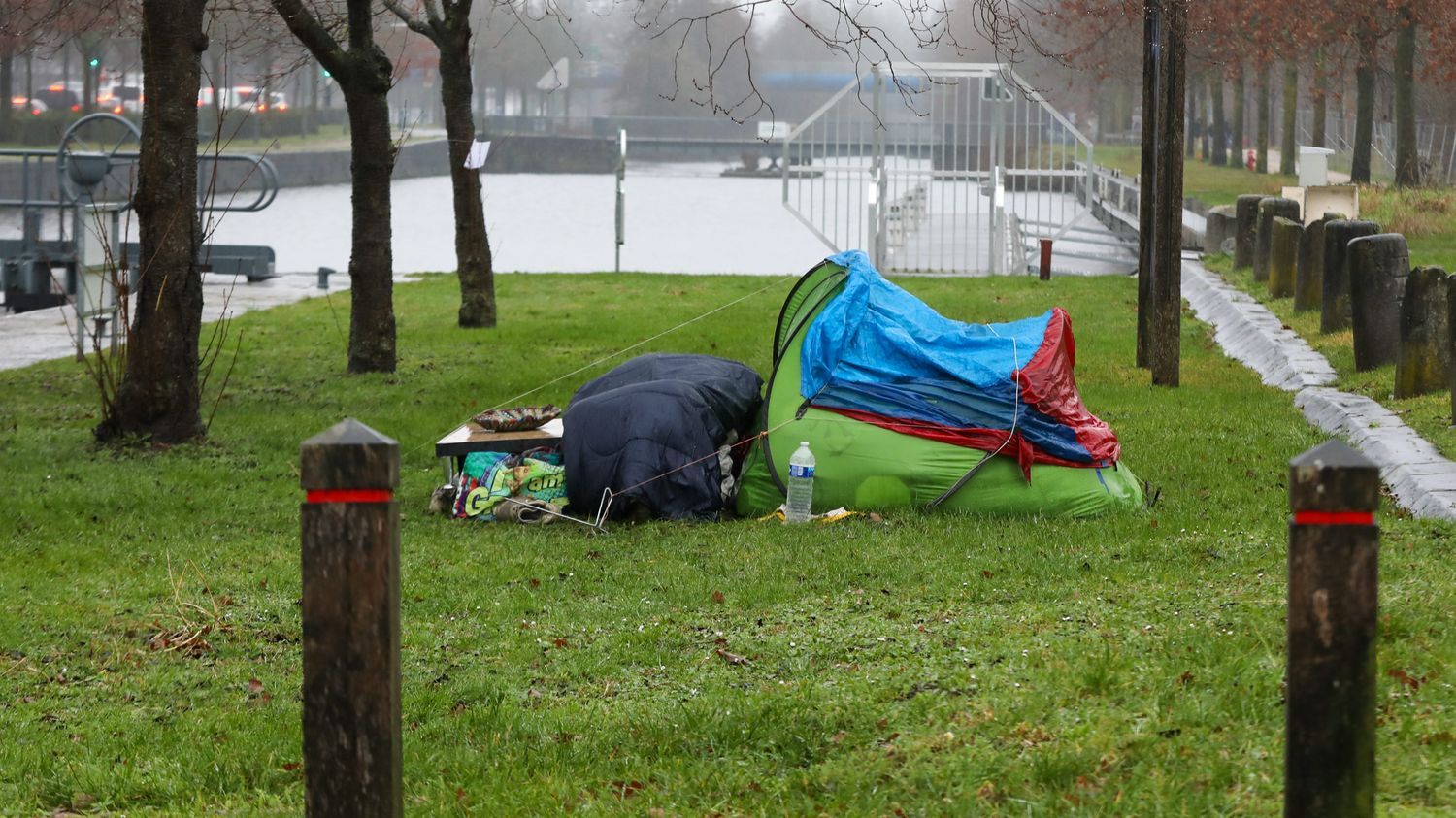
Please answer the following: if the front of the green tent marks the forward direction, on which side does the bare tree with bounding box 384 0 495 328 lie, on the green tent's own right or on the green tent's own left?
on the green tent's own right

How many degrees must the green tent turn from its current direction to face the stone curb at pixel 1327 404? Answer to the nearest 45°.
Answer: approximately 135° to its right

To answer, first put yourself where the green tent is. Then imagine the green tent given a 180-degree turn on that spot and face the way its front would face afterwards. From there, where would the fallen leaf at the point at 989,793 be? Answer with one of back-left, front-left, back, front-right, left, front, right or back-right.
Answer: right

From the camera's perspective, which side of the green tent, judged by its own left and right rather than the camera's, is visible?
left

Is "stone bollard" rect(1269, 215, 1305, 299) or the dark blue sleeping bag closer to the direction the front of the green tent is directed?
the dark blue sleeping bag

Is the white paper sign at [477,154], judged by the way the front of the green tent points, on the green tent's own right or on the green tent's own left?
on the green tent's own right

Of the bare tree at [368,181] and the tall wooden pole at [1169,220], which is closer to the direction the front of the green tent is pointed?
the bare tree

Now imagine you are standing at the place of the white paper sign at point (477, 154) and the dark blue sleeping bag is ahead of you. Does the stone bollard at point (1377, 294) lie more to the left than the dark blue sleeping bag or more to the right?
left

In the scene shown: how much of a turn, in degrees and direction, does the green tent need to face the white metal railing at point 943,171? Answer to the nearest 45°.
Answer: approximately 90° to its right

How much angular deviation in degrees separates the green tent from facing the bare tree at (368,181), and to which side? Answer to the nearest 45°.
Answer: approximately 45° to its right

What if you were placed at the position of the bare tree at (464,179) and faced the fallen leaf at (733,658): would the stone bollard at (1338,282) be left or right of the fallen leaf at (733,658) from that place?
left

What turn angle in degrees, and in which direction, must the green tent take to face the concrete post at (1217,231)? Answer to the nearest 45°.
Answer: approximately 90° to its right
